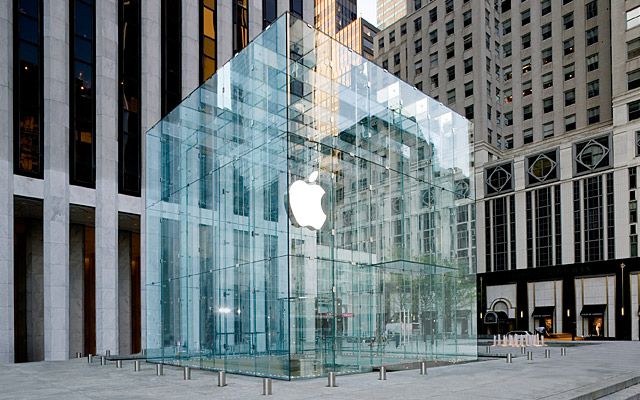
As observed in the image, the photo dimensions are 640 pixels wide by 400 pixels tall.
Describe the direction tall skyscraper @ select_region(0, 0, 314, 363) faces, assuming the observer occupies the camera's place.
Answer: facing the viewer and to the right of the viewer

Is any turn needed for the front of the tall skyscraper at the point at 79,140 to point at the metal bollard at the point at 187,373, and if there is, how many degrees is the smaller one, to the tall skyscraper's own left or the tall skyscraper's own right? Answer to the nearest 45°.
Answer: approximately 45° to the tall skyscraper's own right

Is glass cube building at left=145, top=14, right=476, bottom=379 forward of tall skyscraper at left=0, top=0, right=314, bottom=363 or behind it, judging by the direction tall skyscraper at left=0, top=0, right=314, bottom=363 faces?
forward
